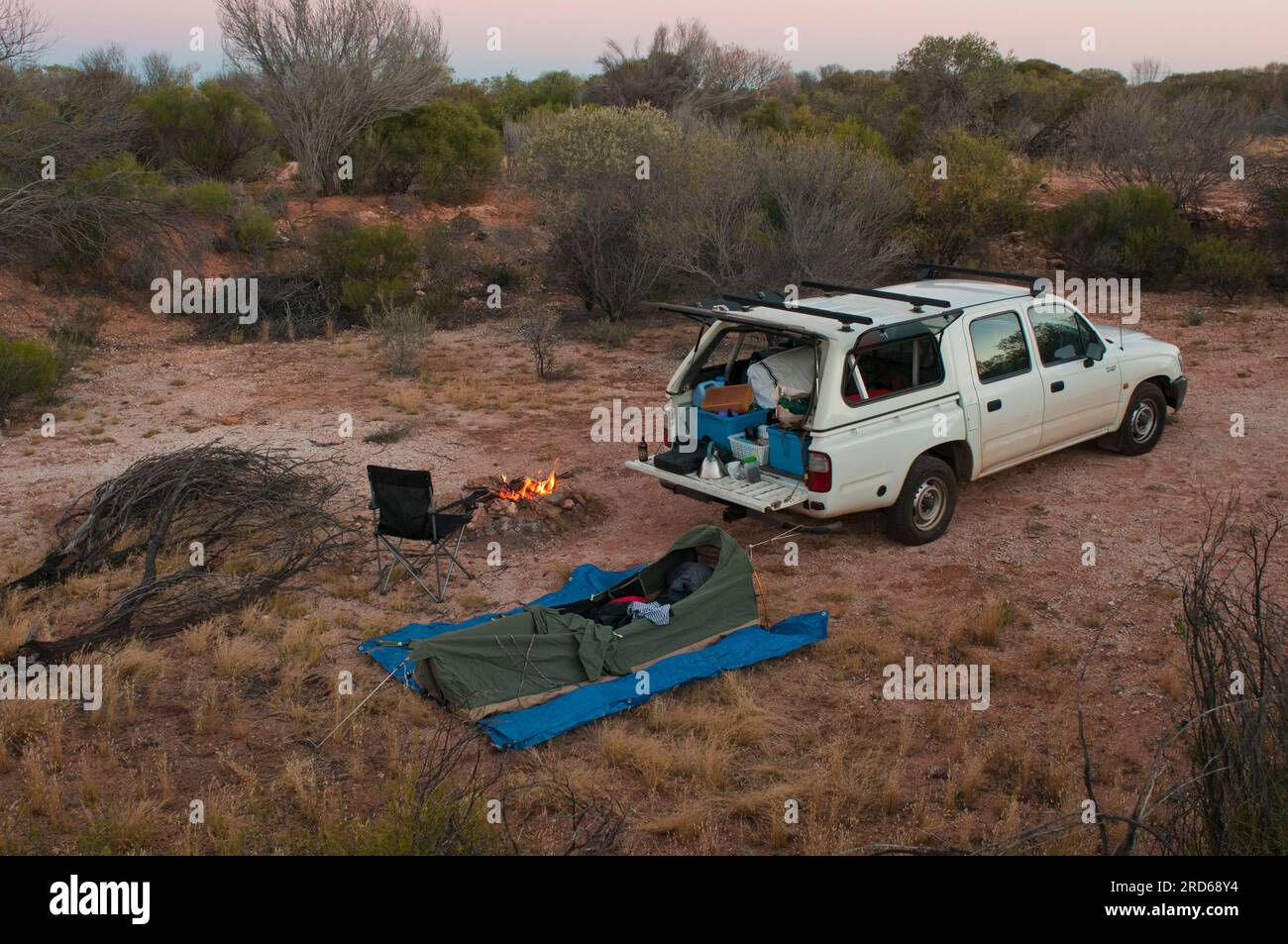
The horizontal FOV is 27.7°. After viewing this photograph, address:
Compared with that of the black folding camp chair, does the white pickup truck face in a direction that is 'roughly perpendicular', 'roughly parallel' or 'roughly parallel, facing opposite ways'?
roughly parallel

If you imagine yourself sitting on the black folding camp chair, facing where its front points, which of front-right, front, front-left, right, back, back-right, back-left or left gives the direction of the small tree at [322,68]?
front-left

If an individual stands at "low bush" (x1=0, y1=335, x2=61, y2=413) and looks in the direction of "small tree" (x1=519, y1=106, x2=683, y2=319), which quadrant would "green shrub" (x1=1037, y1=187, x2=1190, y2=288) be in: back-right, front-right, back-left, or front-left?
front-right

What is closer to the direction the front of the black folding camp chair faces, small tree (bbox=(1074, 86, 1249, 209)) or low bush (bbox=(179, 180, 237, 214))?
the small tree

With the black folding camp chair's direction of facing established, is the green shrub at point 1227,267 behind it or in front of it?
in front

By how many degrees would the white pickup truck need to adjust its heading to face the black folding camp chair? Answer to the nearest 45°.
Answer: approximately 180°

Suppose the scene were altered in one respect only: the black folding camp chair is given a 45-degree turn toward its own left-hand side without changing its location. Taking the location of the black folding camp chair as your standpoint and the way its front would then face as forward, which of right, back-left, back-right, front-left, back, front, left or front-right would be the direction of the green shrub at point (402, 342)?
front

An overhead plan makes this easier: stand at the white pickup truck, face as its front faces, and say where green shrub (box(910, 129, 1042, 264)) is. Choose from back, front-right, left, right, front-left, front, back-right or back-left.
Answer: front-left

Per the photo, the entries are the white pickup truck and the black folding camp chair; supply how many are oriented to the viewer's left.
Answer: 0

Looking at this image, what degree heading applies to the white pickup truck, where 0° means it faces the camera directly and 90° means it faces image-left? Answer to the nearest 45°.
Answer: approximately 225°

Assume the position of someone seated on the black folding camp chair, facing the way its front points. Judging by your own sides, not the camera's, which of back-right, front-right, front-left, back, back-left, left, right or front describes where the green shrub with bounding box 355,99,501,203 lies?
front-left

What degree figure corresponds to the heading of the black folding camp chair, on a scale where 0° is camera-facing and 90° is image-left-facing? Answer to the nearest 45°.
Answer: approximately 225°

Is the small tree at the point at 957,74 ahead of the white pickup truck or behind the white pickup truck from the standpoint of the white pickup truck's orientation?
ahead
